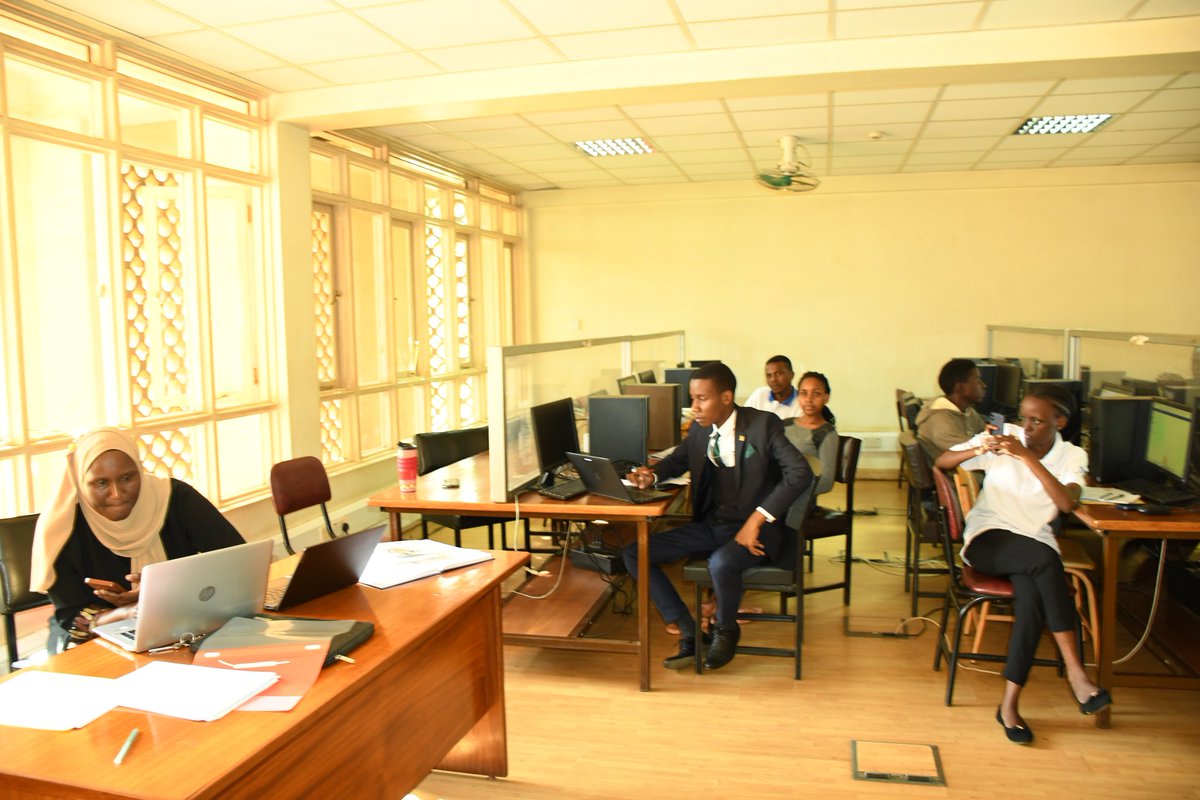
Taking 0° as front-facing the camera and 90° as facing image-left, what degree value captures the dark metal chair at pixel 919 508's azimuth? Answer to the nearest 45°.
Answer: approximately 270°

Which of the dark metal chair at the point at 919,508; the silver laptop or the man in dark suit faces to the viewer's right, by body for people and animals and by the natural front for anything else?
the dark metal chair

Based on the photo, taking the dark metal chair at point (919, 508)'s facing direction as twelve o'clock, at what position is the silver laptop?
The silver laptop is roughly at 4 o'clock from the dark metal chair.

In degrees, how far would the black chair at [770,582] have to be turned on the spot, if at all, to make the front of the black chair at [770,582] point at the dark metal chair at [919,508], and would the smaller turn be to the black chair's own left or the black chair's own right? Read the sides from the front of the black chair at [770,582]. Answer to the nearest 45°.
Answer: approximately 135° to the black chair's own right

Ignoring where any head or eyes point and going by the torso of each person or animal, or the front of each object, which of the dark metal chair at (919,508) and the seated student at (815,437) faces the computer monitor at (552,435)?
the seated student

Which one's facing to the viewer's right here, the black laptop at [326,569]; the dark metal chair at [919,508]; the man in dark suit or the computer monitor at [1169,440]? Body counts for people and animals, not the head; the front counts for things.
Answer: the dark metal chair

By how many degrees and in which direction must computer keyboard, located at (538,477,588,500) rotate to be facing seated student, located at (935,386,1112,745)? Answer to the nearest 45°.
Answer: approximately 45° to its left

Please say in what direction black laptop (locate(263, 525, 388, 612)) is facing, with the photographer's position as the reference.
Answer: facing away from the viewer and to the left of the viewer

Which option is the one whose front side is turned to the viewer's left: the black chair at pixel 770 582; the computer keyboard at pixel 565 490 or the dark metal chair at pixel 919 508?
the black chair at pixel 770 582

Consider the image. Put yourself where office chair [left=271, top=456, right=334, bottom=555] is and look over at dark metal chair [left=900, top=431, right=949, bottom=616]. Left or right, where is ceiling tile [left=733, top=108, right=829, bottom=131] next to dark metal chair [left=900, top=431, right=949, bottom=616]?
left

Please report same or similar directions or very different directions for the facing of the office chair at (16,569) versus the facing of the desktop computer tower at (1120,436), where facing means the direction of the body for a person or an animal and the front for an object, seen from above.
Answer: very different directions
